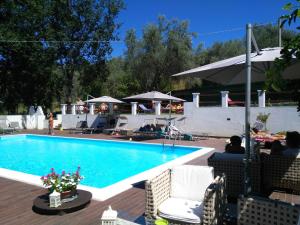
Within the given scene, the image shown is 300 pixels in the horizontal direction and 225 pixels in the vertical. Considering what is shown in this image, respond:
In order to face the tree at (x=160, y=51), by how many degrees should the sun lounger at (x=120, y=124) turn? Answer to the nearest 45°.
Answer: approximately 180°

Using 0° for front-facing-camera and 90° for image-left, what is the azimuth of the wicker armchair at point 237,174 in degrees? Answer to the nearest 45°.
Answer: approximately 180°

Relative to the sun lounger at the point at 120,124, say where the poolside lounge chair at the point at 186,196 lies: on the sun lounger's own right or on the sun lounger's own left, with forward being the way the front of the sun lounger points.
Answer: on the sun lounger's own left

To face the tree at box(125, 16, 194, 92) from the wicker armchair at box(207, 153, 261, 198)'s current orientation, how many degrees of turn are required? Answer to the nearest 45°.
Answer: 0° — it already faces it

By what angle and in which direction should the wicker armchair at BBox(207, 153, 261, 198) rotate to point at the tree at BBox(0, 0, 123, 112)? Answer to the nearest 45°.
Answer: approximately 45° to its left

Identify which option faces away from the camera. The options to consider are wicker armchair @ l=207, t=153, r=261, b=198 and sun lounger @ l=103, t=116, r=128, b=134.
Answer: the wicker armchair

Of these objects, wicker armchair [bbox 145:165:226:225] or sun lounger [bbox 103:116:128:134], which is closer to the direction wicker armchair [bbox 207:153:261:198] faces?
the sun lounger

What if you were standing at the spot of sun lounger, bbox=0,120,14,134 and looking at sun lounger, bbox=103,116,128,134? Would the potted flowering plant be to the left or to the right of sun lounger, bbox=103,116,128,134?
right

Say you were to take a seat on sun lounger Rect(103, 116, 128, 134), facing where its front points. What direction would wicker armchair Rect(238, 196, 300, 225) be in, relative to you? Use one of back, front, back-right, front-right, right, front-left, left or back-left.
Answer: front-left

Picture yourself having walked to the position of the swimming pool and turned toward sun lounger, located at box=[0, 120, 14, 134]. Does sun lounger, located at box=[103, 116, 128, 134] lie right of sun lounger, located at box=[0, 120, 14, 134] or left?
right
